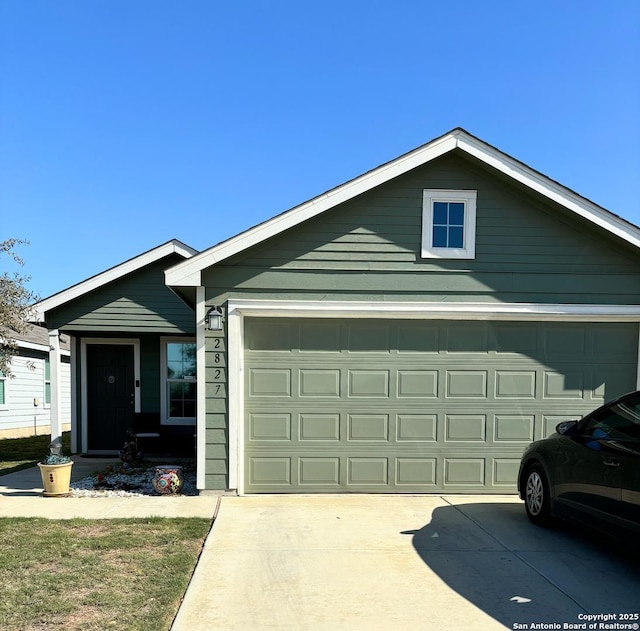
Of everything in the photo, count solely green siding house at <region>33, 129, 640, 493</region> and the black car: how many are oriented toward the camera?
1

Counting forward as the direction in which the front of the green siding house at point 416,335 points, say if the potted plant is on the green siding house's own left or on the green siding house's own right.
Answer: on the green siding house's own right

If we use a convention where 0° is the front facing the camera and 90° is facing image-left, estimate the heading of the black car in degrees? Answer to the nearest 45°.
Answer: approximately 135°

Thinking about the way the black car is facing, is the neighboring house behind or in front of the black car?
in front

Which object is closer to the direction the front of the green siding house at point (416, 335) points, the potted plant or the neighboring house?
the potted plant

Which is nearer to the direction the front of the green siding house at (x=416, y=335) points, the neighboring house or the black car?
the black car

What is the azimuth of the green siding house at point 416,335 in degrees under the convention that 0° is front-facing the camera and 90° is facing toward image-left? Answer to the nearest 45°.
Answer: approximately 0°

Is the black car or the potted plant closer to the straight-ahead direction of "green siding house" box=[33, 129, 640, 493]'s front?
the black car

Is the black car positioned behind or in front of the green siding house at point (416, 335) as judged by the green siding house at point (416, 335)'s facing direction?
in front
